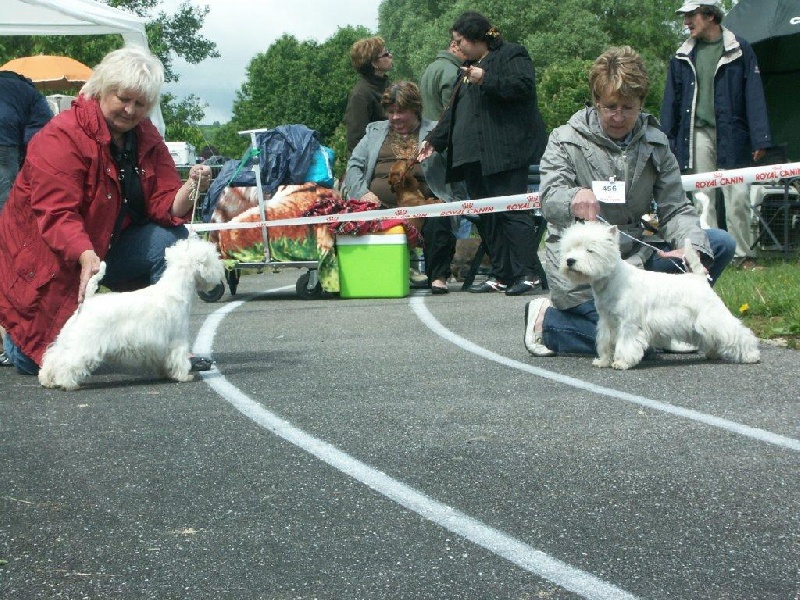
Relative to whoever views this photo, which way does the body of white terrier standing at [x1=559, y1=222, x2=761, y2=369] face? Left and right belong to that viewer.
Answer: facing to the left of the viewer

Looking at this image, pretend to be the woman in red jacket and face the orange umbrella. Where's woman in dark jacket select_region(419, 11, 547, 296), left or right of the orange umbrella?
right

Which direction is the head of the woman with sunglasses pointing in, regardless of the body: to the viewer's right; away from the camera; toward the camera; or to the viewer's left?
to the viewer's right

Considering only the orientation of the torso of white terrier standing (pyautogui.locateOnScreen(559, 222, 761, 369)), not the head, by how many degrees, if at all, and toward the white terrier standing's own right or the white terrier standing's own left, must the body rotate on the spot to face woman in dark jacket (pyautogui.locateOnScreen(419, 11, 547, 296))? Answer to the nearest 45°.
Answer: approximately 90° to the white terrier standing's own right

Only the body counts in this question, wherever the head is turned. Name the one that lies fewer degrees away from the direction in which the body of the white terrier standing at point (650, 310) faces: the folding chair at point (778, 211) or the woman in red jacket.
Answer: the woman in red jacket

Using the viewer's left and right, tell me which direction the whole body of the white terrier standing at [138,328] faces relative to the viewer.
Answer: facing to the right of the viewer

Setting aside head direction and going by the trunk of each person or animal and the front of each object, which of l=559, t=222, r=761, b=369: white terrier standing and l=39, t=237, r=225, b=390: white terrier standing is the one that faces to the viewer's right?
l=39, t=237, r=225, b=390: white terrier standing

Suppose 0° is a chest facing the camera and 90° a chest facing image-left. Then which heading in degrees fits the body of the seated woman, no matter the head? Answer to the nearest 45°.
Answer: approximately 315°

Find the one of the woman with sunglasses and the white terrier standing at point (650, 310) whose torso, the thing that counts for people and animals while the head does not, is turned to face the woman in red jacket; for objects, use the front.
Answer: the white terrier standing

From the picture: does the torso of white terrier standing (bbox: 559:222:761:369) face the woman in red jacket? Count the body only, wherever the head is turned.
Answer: yes
